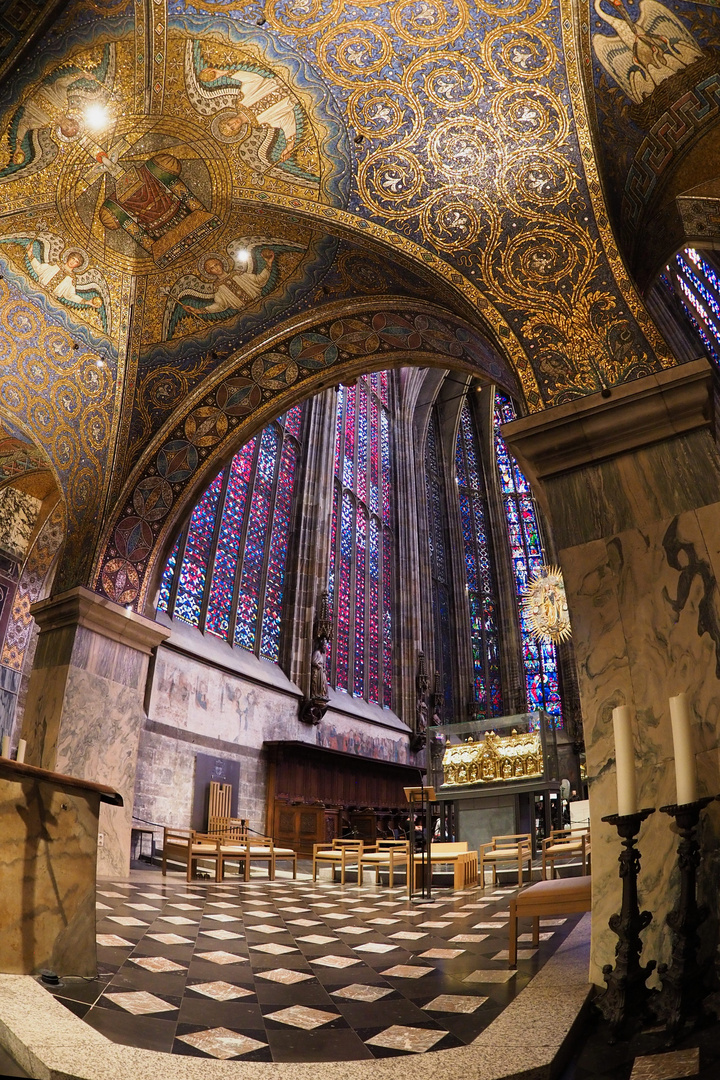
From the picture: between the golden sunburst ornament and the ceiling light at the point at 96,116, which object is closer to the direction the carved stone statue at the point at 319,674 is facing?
the golden sunburst ornament

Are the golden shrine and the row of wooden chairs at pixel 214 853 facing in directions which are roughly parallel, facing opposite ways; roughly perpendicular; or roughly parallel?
roughly perpendicular

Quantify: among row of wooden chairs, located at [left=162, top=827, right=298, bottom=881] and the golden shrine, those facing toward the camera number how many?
1

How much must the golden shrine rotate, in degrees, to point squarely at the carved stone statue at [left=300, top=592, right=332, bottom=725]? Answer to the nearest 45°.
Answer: approximately 135° to its right

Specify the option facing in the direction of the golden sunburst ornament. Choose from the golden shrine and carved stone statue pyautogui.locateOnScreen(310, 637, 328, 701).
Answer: the carved stone statue

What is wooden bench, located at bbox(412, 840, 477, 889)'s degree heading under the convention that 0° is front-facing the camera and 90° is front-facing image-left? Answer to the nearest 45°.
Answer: approximately 45°

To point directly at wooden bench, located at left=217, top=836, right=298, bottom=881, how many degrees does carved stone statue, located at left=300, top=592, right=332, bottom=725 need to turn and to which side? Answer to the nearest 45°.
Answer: approximately 45° to its right
